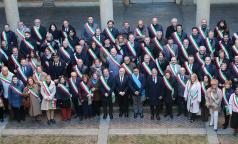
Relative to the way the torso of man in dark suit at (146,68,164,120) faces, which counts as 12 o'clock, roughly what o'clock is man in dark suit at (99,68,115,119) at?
man in dark suit at (99,68,115,119) is roughly at 3 o'clock from man in dark suit at (146,68,164,120).

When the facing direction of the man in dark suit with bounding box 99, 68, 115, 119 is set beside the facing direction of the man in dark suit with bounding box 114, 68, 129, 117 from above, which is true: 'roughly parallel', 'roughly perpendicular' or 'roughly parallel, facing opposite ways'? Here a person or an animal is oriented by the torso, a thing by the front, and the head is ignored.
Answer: roughly parallel

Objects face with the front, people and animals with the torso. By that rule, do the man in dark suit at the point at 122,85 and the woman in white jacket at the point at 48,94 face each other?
no

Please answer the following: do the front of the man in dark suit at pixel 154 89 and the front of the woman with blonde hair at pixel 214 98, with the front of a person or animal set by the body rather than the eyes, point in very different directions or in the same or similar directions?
same or similar directions

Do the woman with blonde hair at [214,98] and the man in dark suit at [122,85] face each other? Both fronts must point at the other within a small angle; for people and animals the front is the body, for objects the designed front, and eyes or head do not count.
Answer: no

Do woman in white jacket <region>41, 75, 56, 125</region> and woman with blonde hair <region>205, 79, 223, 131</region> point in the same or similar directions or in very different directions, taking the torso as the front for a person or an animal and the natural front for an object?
same or similar directions

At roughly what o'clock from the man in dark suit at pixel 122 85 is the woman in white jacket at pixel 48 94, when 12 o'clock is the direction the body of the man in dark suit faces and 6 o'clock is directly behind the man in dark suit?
The woman in white jacket is roughly at 3 o'clock from the man in dark suit.

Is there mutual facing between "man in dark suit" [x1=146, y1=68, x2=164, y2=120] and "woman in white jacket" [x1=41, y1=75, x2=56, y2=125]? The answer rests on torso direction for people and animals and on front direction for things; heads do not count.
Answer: no

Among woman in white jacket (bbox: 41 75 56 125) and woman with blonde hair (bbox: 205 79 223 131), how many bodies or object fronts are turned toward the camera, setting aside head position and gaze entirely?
2

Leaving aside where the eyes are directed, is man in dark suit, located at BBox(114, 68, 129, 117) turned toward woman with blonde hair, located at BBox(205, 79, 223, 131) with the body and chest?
no

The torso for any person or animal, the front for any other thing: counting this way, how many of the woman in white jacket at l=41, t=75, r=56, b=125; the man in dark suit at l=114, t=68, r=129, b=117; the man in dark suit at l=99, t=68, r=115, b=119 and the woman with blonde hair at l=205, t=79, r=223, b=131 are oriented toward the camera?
4

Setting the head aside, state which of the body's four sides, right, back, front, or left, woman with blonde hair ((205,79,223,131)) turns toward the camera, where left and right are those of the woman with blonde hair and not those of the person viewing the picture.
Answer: front

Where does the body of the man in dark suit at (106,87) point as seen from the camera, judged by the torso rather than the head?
toward the camera

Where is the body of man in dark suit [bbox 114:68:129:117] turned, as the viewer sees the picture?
toward the camera

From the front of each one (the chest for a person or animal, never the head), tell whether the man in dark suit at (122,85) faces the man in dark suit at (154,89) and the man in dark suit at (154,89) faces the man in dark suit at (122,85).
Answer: no

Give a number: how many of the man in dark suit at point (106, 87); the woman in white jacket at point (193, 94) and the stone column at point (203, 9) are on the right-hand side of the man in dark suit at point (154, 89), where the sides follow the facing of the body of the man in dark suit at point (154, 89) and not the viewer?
1

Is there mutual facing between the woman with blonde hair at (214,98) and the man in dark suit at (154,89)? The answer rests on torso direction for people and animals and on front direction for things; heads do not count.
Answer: no

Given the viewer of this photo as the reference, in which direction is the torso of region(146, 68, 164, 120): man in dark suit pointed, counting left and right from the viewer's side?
facing the viewer

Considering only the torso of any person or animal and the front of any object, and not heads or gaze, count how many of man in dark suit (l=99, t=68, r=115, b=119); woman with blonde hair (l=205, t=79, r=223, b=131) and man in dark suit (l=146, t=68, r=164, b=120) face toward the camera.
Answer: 3
